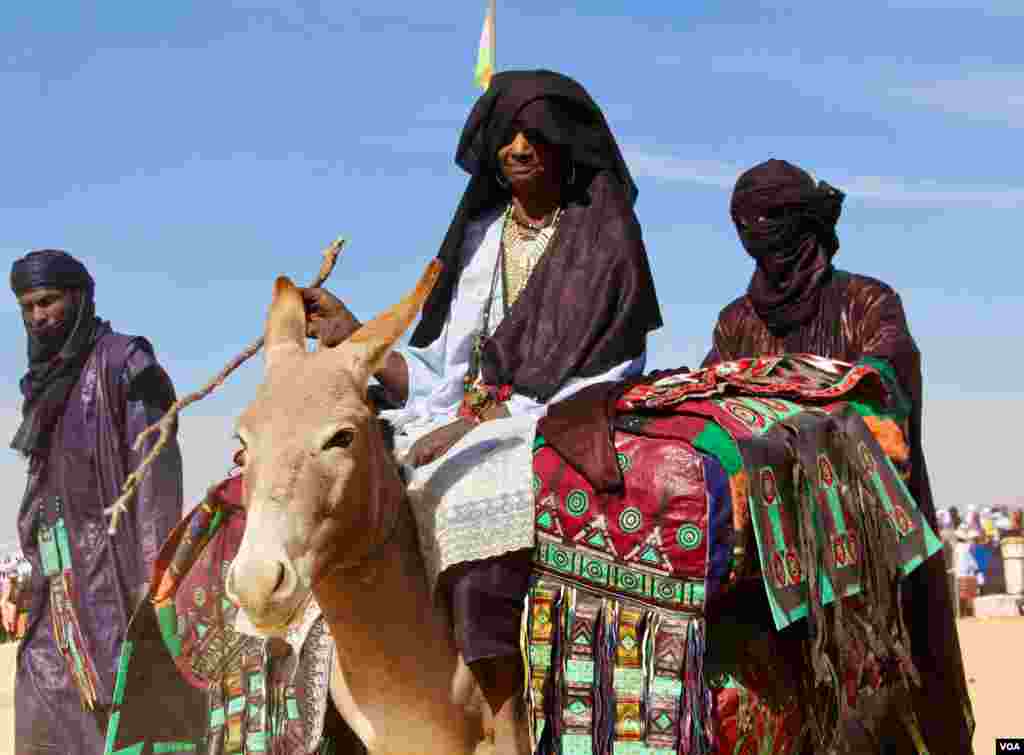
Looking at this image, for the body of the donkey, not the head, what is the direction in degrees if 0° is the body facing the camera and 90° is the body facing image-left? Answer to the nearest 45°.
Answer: approximately 45°

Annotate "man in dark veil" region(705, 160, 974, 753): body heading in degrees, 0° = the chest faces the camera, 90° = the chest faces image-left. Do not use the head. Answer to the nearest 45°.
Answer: approximately 45°

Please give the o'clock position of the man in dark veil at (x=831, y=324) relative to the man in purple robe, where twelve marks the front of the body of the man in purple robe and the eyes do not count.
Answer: The man in dark veil is roughly at 9 o'clock from the man in purple robe.

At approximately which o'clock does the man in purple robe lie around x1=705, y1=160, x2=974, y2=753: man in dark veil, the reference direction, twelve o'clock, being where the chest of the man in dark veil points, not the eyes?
The man in purple robe is roughly at 2 o'clock from the man in dark veil.
